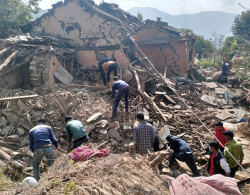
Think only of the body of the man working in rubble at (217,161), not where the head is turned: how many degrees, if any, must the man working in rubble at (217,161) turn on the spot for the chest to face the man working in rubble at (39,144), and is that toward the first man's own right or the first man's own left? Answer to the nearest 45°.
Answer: approximately 45° to the first man's own right

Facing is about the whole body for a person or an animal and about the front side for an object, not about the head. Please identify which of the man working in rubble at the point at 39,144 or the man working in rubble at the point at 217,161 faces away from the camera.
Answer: the man working in rubble at the point at 39,144

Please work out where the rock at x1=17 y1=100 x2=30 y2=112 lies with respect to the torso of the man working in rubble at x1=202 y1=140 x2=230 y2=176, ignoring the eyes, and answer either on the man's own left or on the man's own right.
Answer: on the man's own right

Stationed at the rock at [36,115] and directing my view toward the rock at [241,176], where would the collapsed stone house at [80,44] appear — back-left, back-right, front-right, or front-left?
back-left

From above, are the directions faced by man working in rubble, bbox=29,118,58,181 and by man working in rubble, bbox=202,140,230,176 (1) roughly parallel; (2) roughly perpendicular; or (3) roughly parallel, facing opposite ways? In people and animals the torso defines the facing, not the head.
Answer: roughly perpendicular

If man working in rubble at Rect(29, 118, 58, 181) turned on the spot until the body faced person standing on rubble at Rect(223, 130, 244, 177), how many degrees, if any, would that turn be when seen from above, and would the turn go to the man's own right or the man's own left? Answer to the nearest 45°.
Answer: approximately 135° to the man's own right

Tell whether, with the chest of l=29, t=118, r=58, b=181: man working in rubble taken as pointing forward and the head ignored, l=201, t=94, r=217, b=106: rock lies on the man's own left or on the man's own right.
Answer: on the man's own right

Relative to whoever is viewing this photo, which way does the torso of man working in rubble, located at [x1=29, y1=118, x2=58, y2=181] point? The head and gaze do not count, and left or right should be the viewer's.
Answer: facing away from the viewer

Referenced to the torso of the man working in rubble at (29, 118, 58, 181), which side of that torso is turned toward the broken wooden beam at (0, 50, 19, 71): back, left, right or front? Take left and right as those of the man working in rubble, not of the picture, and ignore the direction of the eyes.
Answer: front

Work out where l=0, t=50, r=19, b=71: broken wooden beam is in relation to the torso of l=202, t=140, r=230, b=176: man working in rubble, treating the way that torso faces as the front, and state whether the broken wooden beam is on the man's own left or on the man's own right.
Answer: on the man's own right
